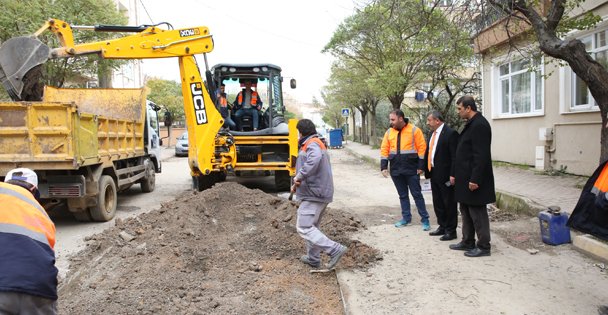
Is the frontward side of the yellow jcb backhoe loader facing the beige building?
no

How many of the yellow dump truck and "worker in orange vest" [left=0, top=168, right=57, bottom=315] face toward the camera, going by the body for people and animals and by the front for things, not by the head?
0

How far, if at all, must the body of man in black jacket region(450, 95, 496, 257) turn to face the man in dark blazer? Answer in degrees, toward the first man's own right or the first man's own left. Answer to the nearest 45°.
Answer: approximately 45° to the first man's own right

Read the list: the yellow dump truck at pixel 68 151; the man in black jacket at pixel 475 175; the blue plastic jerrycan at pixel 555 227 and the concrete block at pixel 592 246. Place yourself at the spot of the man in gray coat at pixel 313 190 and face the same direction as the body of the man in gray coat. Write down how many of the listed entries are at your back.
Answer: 3

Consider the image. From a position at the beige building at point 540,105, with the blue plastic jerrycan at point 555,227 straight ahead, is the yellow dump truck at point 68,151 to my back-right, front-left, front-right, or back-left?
front-right

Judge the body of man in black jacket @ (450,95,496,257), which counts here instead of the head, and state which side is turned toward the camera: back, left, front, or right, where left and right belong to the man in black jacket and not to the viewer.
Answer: left

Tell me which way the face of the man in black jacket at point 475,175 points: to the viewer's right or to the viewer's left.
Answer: to the viewer's left

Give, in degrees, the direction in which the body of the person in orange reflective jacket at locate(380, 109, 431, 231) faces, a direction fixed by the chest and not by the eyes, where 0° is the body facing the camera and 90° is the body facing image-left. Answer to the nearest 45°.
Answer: approximately 45°

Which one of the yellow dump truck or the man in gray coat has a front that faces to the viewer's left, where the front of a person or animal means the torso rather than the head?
the man in gray coat

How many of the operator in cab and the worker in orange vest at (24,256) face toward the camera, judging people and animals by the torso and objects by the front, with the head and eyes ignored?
1

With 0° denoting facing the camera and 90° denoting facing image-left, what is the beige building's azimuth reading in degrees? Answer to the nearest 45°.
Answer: approximately 45°

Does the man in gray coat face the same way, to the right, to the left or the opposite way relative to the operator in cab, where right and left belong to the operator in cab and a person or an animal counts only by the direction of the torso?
to the right

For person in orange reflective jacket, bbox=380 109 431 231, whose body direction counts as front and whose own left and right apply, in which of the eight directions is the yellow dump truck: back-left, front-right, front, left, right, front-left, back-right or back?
front-right

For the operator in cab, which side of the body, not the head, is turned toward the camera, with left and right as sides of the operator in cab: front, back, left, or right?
front

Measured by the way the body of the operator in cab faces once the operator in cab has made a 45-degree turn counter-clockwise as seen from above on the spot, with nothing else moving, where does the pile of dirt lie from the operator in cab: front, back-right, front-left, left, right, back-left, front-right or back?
front-right

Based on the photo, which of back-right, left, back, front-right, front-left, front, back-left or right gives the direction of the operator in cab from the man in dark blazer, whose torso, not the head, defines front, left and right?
right

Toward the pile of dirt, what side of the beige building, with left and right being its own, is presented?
front

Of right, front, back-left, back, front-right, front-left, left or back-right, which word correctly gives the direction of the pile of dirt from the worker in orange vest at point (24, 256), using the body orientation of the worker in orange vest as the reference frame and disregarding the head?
front

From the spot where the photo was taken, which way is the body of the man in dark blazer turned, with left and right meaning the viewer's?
facing the viewer and to the left of the viewer
